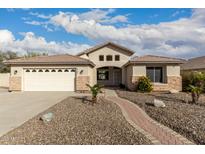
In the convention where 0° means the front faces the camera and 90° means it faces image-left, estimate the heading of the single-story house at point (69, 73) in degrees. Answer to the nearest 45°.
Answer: approximately 0°

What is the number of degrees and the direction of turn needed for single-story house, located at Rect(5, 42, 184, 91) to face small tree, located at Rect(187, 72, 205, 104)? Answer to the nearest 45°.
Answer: approximately 45° to its left

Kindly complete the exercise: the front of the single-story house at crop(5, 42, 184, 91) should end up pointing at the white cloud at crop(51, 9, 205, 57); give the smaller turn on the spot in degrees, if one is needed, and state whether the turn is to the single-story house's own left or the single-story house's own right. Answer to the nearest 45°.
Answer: approximately 135° to the single-story house's own left

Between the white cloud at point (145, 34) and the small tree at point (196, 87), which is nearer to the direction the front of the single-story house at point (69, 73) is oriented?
the small tree
